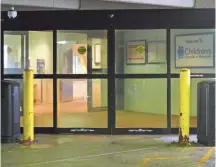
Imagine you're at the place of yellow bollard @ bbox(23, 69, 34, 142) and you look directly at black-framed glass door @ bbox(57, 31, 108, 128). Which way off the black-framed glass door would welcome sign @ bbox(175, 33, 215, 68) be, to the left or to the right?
right

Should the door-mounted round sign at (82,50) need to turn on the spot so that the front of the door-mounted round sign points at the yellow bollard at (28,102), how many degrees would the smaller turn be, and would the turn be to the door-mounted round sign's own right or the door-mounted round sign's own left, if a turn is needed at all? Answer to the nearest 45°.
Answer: approximately 45° to the door-mounted round sign's own right

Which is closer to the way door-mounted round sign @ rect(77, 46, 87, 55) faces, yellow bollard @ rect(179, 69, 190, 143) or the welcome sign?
the yellow bollard

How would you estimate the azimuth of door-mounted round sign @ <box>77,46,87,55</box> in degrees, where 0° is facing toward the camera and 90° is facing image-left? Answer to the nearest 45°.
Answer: approximately 0°

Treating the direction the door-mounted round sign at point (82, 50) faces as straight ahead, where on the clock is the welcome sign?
The welcome sign is roughly at 9 o'clock from the door-mounted round sign.
